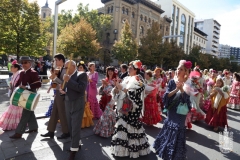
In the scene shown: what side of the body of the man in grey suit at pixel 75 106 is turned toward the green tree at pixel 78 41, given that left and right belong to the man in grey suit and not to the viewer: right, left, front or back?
right

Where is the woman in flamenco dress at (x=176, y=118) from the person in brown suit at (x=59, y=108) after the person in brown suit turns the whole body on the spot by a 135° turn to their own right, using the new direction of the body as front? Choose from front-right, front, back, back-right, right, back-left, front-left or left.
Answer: right

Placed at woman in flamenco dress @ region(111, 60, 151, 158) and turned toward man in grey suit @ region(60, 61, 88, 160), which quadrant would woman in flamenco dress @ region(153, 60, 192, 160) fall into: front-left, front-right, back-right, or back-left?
back-left

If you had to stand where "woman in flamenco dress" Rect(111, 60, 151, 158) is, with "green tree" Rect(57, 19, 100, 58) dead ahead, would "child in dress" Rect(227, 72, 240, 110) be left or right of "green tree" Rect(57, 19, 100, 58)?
right
